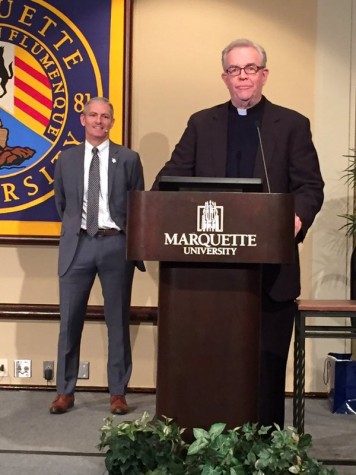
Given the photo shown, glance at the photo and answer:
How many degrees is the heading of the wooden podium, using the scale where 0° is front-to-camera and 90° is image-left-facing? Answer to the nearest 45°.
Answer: approximately 0°

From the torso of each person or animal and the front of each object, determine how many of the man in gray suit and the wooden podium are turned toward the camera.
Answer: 2

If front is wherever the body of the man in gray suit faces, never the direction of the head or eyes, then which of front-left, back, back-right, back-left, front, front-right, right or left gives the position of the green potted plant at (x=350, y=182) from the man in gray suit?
left

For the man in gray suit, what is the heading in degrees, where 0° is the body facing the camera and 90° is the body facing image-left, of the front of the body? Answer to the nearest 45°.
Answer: approximately 0°
